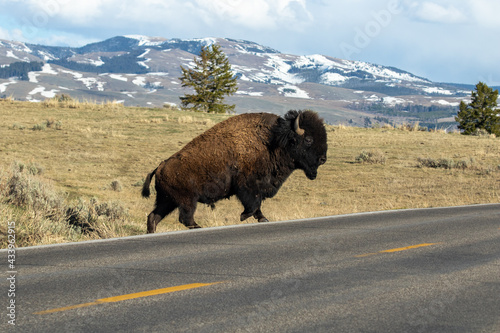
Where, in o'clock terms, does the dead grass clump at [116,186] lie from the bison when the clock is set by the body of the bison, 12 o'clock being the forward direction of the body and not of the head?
The dead grass clump is roughly at 8 o'clock from the bison.

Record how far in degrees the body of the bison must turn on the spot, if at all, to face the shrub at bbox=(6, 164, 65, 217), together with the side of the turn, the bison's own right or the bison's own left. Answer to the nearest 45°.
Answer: approximately 135° to the bison's own left

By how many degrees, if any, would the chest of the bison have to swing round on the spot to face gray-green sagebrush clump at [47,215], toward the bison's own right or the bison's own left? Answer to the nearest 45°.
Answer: approximately 180°

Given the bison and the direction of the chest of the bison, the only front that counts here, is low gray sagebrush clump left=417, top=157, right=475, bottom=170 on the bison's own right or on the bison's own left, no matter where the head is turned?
on the bison's own left

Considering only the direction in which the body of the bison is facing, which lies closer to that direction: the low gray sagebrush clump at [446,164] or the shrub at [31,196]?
the low gray sagebrush clump

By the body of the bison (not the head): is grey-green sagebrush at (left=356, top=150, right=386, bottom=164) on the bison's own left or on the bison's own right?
on the bison's own left

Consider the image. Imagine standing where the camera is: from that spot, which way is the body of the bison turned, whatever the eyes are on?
to the viewer's right

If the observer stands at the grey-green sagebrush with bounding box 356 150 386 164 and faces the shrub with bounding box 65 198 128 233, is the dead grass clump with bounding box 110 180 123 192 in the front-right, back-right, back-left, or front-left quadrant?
front-right

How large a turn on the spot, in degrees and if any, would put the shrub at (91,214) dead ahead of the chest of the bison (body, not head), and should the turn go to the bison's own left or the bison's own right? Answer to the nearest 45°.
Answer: approximately 135° to the bison's own left
